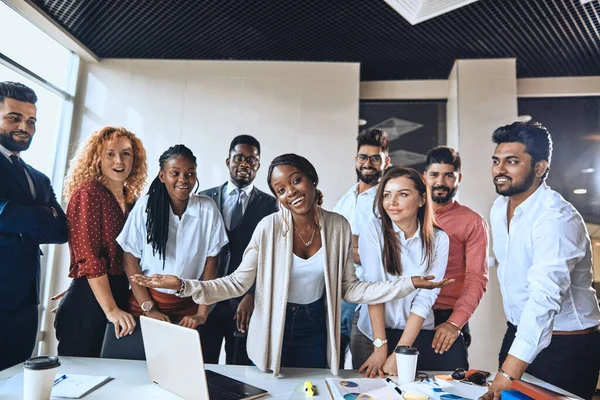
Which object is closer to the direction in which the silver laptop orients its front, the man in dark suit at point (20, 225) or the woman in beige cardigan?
the woman in beige cardigan

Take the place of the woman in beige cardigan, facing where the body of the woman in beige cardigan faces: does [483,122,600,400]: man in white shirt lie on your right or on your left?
on your left

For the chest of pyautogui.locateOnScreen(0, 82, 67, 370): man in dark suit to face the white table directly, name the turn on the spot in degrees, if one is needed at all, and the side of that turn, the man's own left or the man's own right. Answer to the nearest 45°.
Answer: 0° — they already face it

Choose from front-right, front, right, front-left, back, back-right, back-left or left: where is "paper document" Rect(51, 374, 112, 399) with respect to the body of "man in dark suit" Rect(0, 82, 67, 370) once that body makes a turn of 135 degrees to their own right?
left

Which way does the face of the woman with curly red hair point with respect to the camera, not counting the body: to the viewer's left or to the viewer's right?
to the viewer's right

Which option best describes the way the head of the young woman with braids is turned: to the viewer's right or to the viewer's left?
to the viewer's right

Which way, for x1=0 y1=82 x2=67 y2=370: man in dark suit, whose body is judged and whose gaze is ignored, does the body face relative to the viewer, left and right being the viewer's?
facing the viewer and to the right of the viewer

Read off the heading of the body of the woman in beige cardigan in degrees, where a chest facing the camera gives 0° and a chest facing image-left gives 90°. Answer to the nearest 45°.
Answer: approximately 0°

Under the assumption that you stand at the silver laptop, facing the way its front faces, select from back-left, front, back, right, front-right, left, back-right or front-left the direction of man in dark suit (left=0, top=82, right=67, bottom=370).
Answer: left

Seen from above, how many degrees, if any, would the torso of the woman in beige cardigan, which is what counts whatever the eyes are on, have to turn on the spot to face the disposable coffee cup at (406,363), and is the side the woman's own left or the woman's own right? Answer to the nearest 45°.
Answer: approximately 45° to the woman's own left
